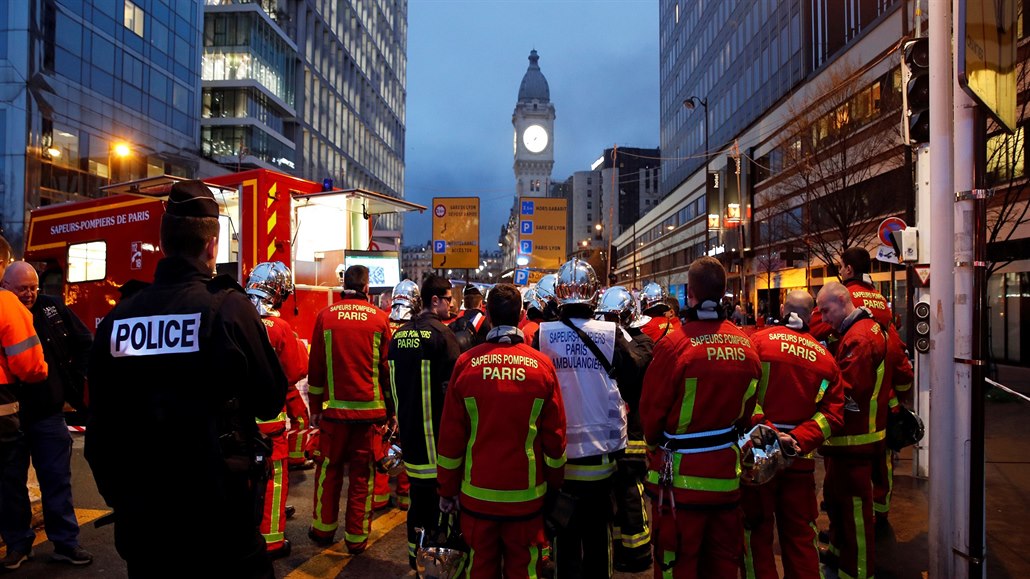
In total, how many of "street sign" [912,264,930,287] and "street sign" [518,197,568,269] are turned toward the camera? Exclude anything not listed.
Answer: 2

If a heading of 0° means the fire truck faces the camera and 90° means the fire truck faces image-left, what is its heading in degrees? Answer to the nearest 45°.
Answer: approximately 135°

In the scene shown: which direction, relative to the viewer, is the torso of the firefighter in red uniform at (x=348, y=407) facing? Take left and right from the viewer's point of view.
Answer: facing away from the viewer

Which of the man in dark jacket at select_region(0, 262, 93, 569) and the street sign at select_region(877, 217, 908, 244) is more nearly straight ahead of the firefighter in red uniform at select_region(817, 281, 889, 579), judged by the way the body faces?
the man in dark jacket

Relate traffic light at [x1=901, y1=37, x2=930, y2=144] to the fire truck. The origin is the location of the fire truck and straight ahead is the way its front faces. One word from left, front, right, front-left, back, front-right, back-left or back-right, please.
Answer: back

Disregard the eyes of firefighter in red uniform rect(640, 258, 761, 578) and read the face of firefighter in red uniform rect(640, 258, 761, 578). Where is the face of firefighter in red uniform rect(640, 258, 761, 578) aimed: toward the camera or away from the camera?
away from the camera

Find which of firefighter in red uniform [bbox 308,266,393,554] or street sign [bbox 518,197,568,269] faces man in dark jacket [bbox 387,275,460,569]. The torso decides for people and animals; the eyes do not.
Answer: the street sign
